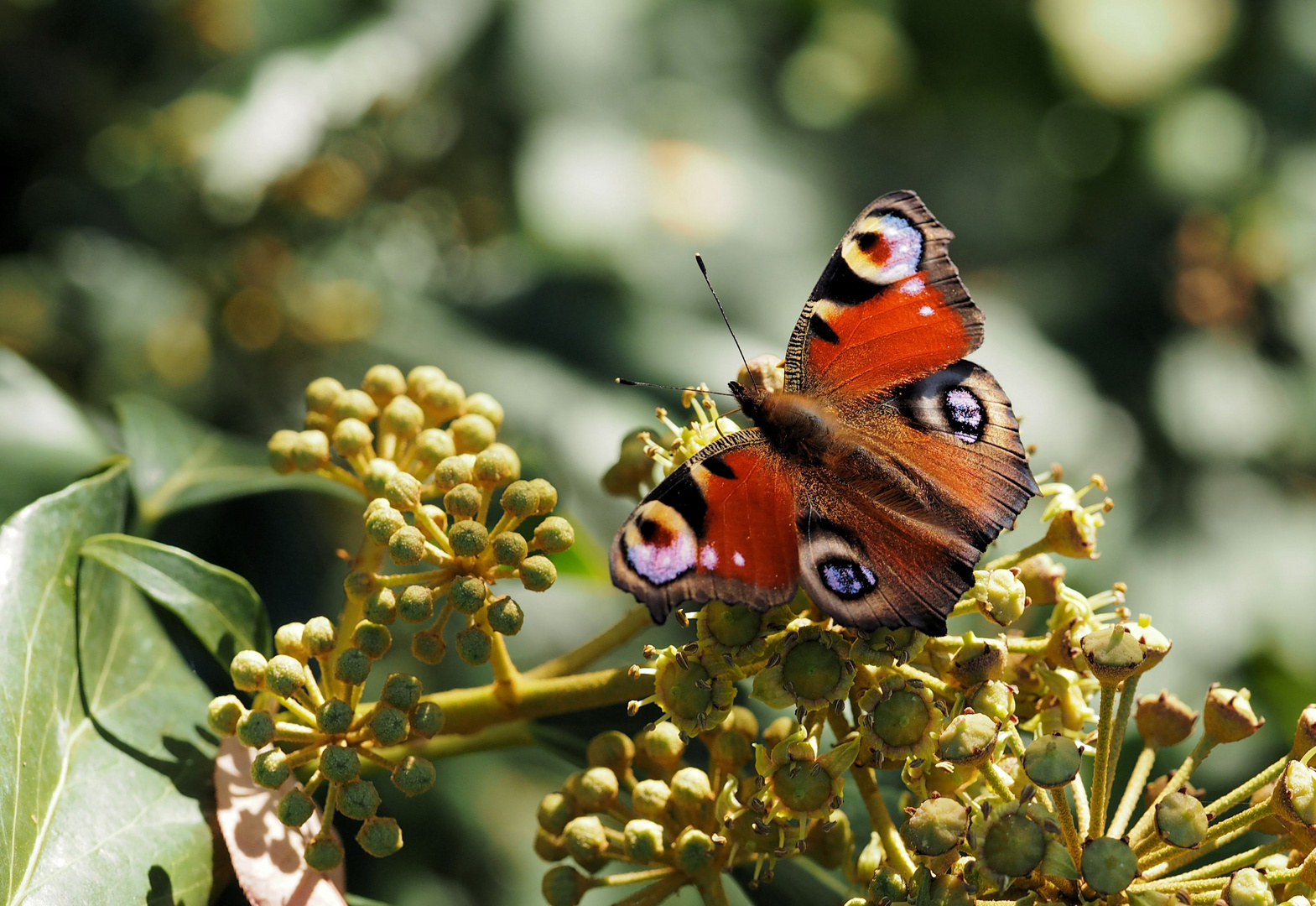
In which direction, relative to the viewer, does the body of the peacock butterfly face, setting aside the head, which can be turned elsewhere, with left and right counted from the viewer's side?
facing away from the viewer and to the left of the viewer
